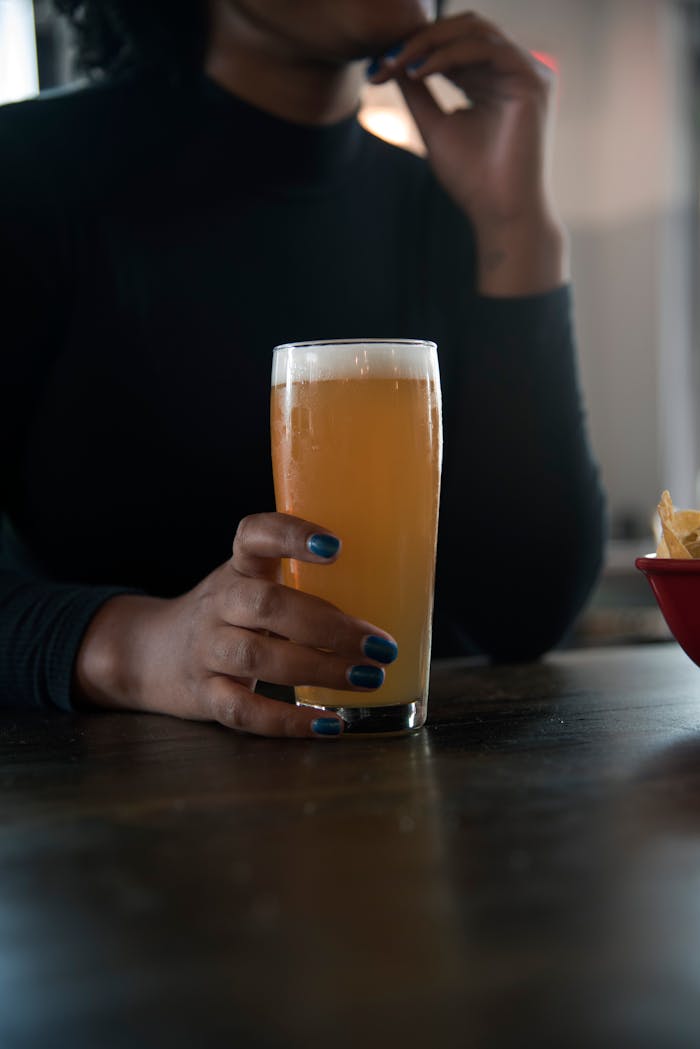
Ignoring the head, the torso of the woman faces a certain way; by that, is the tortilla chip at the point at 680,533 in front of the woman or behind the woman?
in front

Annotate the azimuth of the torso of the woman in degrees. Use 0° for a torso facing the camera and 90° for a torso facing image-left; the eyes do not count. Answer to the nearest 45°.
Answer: approximately 315°

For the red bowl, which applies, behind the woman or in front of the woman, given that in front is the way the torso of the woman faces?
in front
